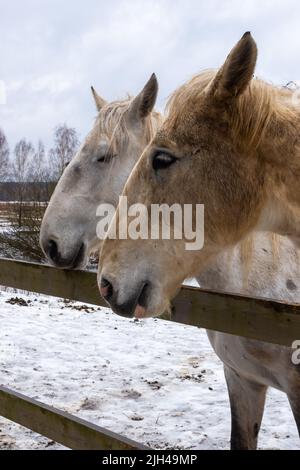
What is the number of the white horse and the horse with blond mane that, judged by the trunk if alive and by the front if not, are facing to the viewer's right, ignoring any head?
0

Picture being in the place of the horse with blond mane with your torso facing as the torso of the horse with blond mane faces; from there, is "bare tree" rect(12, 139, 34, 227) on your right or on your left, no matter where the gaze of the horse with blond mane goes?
on your right

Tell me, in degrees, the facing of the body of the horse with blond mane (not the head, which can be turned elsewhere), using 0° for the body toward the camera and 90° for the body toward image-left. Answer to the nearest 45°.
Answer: approximately 90°

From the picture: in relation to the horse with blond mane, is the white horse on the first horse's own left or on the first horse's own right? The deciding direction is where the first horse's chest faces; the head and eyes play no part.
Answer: on the first horse's own right

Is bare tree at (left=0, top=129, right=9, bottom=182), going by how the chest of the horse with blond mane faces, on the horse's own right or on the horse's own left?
on the horse's own right

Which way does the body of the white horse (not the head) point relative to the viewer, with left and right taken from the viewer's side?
facing the viewer and to the left of the viewer

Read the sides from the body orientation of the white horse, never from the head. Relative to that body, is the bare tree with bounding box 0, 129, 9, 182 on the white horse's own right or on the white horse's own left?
on the white horse's own right
